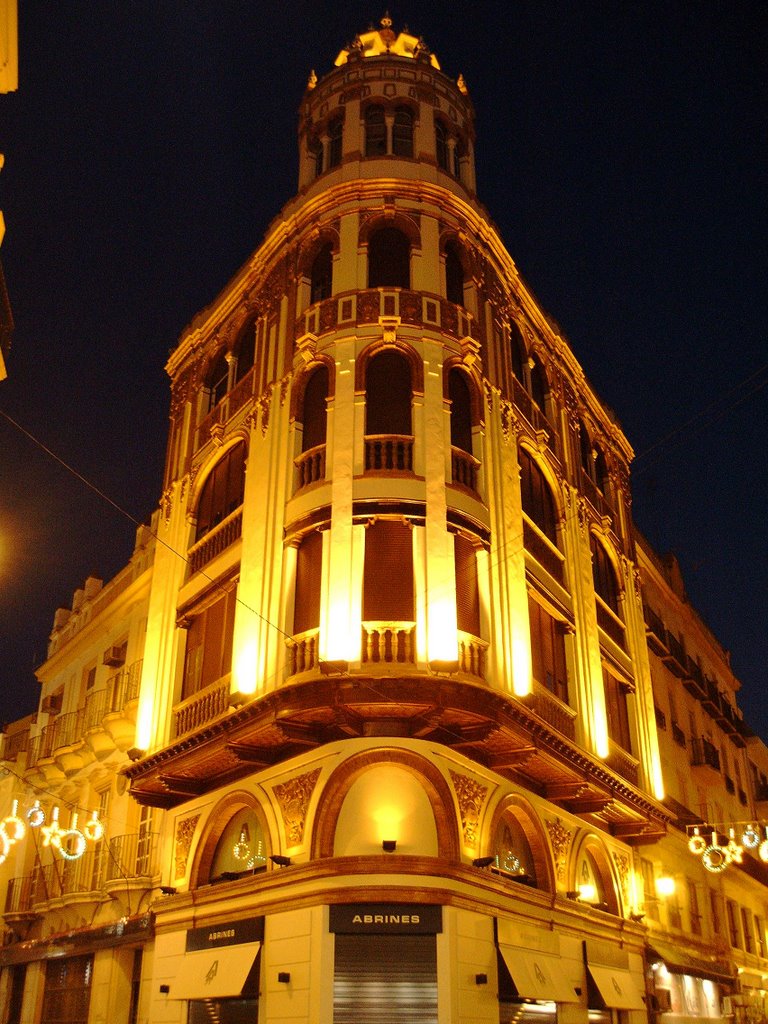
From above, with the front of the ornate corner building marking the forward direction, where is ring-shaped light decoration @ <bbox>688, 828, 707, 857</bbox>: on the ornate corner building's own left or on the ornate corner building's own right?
on the ornate corner building's own left

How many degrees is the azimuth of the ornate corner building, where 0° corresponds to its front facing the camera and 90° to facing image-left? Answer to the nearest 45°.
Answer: approximately 0°
